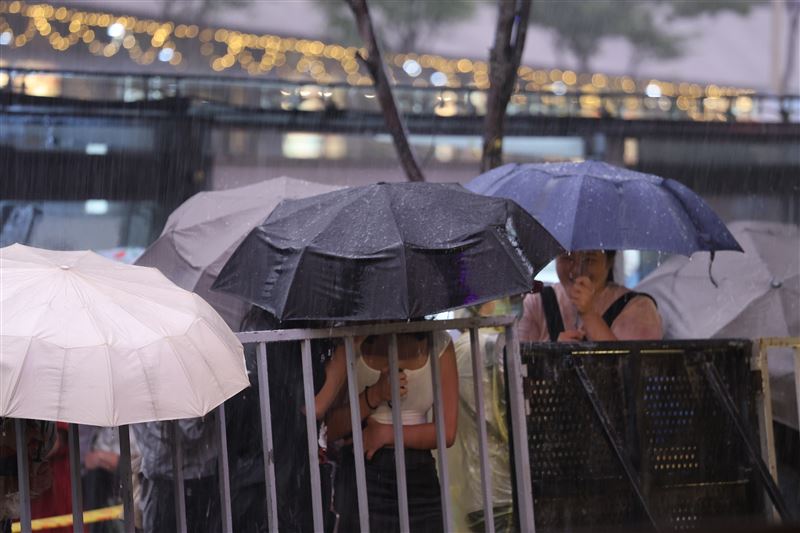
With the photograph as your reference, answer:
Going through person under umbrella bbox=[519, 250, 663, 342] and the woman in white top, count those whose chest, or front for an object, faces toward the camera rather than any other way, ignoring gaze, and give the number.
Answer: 2

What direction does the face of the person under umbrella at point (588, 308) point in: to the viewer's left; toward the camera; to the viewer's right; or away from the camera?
toward the camera

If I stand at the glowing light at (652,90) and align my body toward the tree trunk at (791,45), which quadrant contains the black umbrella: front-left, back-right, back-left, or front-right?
back-right

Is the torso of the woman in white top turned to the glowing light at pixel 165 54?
no

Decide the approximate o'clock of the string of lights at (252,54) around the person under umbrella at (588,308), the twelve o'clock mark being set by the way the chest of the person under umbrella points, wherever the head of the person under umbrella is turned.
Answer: The string of lights is roughly at 5 o'clock from the person under umbrella.

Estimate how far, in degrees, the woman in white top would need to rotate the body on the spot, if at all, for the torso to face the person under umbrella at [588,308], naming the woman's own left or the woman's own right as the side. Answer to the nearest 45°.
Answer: approximately 135° to the woman's own left

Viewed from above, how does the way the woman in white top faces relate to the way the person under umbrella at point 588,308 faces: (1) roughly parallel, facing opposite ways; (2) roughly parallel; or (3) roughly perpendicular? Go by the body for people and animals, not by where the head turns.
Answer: roughly parallel

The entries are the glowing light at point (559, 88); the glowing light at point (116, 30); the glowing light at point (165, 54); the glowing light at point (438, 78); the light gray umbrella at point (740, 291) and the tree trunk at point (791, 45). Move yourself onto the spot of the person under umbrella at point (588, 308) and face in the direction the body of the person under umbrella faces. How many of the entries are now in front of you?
0

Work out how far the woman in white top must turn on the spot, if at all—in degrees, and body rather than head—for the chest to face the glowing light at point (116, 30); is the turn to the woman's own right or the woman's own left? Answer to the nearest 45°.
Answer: approximately 180°

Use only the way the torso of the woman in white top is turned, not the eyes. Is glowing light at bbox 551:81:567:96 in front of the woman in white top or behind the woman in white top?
behind

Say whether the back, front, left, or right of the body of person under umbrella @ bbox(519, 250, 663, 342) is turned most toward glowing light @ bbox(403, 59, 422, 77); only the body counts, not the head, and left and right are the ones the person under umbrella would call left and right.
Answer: back

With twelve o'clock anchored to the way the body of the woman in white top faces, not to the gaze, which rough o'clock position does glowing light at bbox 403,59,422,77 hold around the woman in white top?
The glowing light is roughly at 6 o'clock from the woman in white top.

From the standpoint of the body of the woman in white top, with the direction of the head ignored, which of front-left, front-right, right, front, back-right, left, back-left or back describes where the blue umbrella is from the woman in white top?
back-left

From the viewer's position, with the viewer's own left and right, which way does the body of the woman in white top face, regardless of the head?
facing the viewer

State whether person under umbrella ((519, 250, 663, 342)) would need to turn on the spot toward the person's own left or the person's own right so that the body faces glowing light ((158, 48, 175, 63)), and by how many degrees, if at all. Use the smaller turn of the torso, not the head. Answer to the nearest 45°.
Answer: approximately 135° to the person's own right

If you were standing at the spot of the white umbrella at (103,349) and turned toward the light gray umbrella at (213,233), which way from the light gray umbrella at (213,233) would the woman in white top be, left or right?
right

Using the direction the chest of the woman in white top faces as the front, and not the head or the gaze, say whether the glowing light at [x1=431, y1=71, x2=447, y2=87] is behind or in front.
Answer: behind
